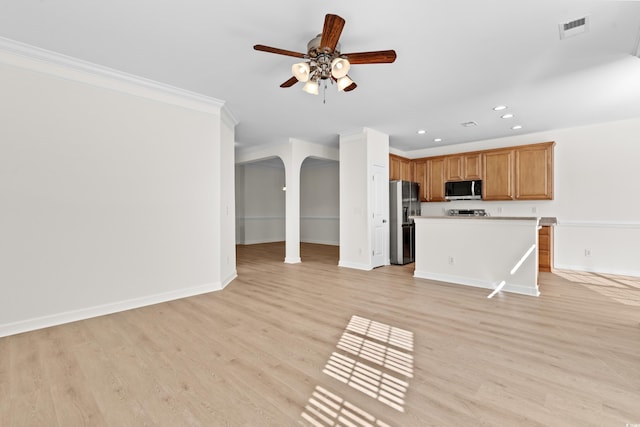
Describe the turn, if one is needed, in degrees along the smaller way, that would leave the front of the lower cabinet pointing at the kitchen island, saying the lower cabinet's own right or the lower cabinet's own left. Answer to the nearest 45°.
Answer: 0° — it already faces it

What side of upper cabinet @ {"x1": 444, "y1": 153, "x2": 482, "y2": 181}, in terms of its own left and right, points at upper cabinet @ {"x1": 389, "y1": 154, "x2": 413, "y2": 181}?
right

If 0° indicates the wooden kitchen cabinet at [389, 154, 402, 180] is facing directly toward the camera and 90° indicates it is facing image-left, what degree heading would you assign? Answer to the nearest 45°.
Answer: approximately 315°

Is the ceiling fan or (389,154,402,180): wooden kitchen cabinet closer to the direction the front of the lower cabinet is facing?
the ceiling fan

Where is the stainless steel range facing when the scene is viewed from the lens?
facing the viewer

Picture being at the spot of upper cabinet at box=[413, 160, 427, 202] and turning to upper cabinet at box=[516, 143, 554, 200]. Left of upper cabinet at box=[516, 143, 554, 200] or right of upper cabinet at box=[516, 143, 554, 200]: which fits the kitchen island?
right

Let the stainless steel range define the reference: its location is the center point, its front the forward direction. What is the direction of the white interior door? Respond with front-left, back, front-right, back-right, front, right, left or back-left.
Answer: front-right

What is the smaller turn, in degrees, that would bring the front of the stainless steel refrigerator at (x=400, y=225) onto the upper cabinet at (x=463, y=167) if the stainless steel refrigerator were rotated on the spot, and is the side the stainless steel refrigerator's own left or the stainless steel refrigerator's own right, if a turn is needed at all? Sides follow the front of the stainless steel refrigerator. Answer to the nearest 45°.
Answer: approximately 90° to the stainless steel refrigerator's own left

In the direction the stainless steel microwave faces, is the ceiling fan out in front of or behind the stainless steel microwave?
in front

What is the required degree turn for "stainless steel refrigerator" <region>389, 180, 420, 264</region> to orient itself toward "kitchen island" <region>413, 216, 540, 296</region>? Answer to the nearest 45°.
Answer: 0° — it already faces it

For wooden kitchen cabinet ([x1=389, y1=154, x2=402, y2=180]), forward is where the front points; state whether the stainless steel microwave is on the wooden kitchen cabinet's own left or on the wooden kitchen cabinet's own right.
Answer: on the wooden kitchen cabinet's own left

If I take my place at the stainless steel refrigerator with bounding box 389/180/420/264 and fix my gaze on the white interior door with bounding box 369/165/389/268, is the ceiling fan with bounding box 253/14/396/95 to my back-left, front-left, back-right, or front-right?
front-left

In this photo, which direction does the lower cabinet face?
toward the camera

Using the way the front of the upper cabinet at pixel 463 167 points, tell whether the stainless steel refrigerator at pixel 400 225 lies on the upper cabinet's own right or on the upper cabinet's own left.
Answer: on the upper cabinet's own right

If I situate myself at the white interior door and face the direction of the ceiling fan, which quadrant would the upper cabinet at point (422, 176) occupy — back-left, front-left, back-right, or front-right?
back-left

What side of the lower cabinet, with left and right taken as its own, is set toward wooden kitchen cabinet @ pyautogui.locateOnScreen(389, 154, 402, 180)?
right

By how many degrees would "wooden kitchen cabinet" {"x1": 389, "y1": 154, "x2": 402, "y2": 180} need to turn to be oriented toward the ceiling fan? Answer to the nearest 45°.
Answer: approximately 45° to its right
